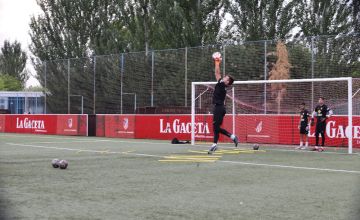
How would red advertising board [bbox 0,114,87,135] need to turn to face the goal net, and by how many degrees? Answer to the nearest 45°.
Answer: approximately 45° to its left

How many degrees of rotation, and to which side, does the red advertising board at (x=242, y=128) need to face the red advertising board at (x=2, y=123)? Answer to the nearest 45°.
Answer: approximately 90° to its right

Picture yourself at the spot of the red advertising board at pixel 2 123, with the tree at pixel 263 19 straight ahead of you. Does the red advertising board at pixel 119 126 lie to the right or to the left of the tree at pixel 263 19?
right
